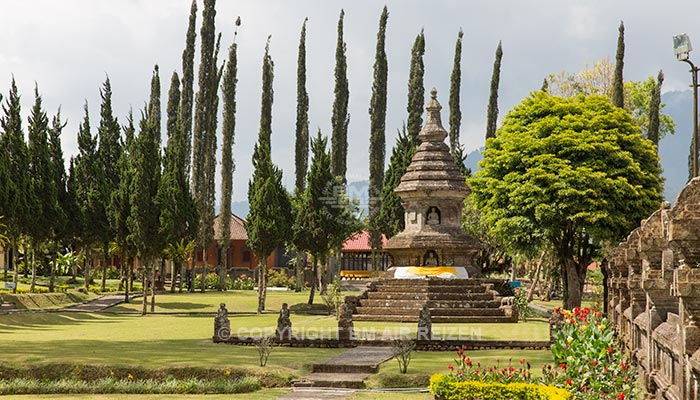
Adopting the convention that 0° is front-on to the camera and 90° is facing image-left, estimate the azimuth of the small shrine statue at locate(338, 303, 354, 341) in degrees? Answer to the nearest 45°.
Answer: approximately 0°

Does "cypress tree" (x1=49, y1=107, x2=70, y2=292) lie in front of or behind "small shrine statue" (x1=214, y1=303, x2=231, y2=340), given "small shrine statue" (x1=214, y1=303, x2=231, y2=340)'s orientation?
behind

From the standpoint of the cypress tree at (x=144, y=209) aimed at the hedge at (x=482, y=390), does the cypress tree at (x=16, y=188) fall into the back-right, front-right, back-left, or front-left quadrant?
back-right

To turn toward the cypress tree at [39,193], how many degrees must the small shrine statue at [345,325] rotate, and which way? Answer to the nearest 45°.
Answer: approximately 135° to its right

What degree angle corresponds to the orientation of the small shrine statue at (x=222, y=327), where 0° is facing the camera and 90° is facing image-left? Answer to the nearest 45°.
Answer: approximately 0°

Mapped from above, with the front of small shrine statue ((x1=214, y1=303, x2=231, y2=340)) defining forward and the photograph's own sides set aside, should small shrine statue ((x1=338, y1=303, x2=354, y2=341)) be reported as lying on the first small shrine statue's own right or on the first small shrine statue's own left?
on the first small shrine statue's own left

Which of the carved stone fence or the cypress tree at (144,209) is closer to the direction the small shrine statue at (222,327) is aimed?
the carved stone fence

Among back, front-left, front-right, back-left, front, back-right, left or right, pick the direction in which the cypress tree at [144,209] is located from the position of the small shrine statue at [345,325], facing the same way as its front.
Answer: back-right

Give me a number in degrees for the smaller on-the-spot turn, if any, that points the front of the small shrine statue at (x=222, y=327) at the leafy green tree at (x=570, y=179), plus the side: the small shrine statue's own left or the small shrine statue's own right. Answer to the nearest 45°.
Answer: approximately 135° to the small shrine statue's own left

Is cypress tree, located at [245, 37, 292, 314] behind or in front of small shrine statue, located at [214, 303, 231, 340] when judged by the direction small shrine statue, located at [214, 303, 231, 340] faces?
behind

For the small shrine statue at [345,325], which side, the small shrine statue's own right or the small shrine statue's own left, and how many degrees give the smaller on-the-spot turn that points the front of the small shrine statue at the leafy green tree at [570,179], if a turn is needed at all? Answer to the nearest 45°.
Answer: approximately 135° to the small shrine statue's own left

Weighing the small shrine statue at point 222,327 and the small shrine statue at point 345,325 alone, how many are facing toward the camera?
2
